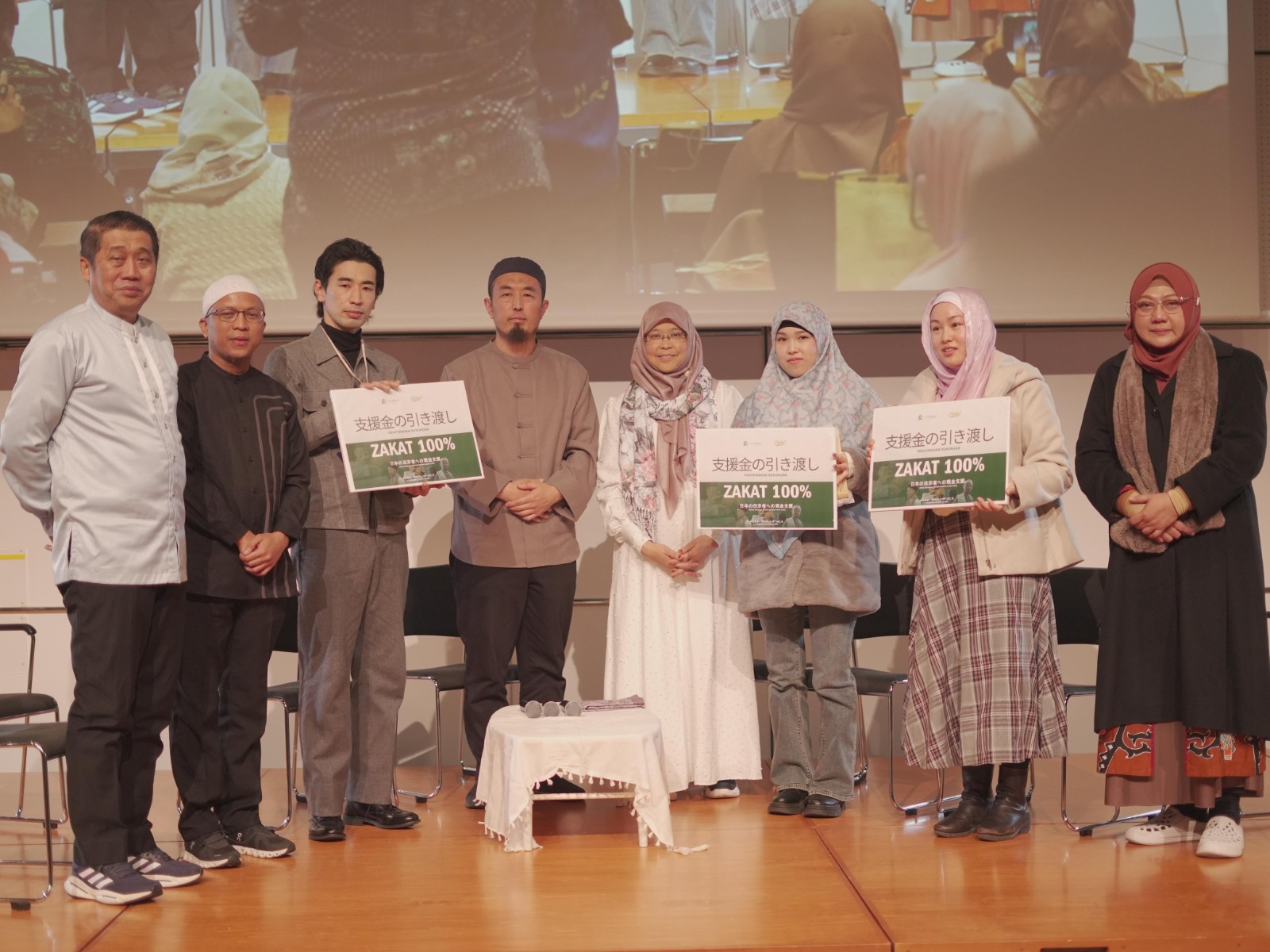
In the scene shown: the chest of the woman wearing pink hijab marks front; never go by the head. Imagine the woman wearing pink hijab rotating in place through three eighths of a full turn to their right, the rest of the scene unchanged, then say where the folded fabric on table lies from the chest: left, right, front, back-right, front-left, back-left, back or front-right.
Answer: left

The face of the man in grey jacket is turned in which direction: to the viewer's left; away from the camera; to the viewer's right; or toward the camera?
toward the camera

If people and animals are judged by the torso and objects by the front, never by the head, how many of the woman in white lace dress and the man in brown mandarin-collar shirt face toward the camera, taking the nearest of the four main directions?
2

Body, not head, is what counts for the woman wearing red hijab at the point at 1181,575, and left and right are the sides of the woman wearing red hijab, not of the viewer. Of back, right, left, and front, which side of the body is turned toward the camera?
front

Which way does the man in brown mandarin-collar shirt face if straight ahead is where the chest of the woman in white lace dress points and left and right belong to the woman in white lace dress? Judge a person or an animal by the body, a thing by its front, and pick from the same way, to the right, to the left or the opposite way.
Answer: the same way

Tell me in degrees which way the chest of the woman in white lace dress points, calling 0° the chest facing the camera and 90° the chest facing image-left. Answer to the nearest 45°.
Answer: approximately 0°

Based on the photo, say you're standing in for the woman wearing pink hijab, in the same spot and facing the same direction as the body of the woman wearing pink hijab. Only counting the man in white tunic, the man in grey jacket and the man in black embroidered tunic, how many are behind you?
0

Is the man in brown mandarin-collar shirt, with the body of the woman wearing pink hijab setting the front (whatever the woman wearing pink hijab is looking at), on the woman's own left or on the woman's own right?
on the woman's own right

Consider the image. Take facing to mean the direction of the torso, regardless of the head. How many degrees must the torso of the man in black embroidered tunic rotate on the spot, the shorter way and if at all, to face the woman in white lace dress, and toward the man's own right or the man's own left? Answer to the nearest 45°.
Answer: approximately 45° to the man's own left

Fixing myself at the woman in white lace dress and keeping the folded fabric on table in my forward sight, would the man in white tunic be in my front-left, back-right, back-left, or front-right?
front-right

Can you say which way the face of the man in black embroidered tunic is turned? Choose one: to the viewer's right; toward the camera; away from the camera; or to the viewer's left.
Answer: toward the camera

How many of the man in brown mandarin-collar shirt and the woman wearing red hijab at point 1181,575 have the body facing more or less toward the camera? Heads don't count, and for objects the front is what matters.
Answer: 2

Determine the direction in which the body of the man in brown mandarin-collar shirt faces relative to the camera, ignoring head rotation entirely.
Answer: toward the camera

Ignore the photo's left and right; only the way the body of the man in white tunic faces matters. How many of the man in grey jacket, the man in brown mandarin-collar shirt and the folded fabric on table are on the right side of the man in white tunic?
0
